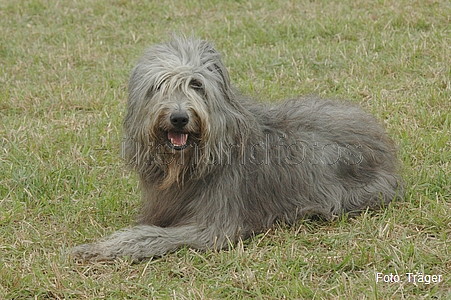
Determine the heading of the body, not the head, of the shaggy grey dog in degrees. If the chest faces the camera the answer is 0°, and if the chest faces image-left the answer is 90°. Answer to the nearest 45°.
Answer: approximately 45°
